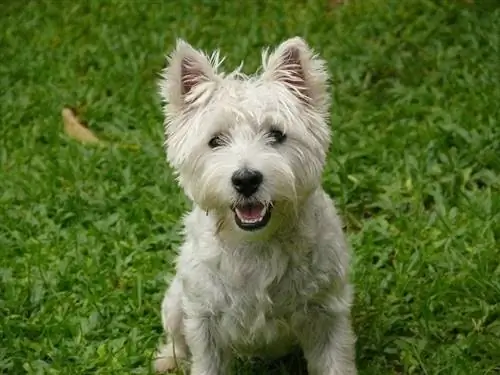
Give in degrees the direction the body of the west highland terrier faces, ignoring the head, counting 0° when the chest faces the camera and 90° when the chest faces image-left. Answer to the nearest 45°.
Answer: approximately 0°

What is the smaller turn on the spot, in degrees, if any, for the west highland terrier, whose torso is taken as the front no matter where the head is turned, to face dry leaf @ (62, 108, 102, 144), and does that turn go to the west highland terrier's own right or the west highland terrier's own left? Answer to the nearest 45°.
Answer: approximately 135° to the west highland terrier's own right
